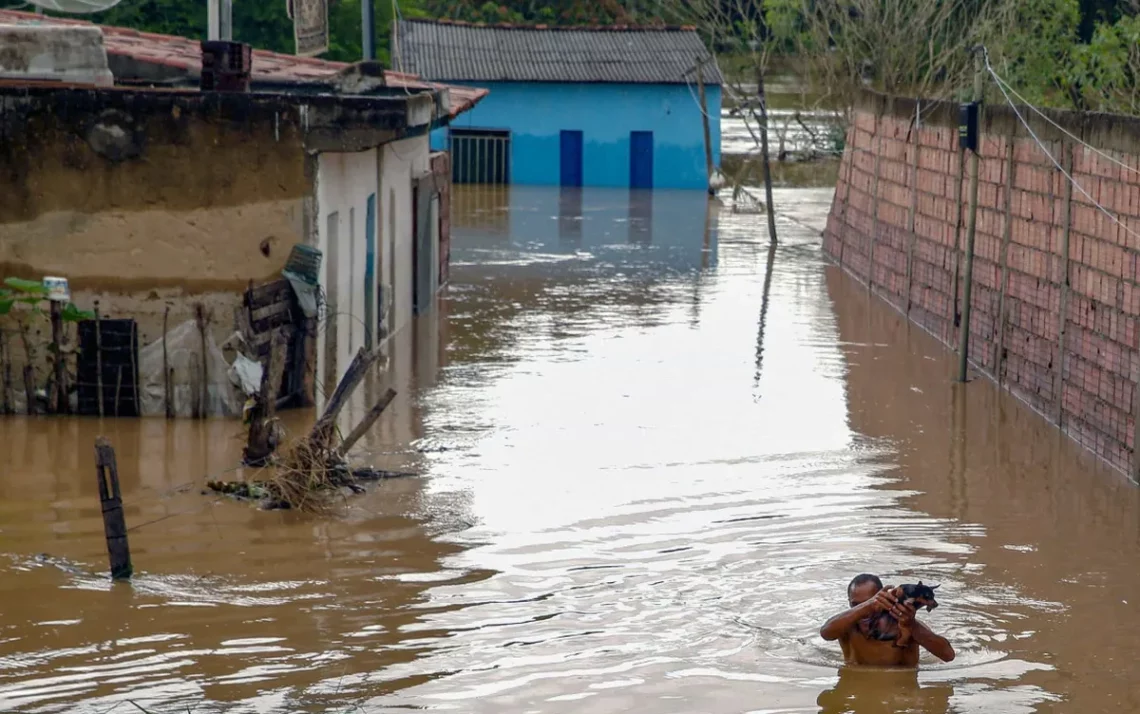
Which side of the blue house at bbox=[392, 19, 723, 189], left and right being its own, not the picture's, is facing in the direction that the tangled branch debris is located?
front

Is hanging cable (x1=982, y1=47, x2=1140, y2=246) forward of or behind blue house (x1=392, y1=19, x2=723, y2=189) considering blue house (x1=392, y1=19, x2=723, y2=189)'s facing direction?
forward

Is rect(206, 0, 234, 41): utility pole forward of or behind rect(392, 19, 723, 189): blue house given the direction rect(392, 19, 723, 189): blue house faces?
forward

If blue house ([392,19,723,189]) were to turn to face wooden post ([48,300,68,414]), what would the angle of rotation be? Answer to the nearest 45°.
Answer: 0° — it already faces it

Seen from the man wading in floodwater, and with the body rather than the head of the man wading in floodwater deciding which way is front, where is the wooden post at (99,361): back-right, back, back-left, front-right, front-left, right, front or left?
back-right

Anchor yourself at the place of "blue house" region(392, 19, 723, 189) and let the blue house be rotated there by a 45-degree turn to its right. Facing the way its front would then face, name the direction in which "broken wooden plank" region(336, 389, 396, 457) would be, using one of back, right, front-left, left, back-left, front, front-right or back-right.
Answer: front-left

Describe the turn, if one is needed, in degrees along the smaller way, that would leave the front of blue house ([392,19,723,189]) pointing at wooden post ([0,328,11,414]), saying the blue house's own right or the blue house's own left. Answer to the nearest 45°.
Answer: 0° — it already faces it

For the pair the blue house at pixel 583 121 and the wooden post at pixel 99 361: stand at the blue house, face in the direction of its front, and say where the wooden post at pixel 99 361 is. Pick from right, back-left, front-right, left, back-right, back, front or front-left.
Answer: front

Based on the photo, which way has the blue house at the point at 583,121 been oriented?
toward the camera

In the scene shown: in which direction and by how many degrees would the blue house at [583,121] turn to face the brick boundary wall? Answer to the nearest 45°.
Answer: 0° — it already faces it

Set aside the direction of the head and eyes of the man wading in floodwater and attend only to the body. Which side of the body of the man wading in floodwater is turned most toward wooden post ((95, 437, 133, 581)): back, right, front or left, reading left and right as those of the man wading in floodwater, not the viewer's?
right

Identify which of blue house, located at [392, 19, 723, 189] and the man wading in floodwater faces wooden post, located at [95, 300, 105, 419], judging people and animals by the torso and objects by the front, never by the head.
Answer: the blue house
